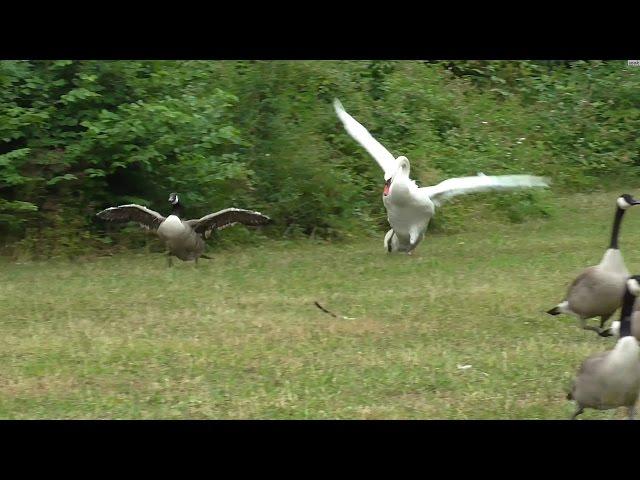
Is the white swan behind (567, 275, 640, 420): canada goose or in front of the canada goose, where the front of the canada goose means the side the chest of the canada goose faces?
behind

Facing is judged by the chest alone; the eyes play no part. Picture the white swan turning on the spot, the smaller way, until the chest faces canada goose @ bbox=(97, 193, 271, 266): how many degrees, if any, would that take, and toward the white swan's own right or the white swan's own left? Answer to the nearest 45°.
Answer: approximately 45° to the white swan's own right

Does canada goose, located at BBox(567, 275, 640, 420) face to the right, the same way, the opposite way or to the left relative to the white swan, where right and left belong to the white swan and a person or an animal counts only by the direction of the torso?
to the left

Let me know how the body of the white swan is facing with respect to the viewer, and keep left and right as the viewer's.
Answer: facing the viewer and to the left of the viewer

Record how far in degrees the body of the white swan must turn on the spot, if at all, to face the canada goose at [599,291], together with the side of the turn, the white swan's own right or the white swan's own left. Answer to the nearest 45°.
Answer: approximately 45° to the white swan's own left

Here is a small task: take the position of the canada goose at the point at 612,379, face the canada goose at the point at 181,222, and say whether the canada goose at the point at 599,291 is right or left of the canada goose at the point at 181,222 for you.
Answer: right

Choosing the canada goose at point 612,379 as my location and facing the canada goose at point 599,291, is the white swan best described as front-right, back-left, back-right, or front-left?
front-left

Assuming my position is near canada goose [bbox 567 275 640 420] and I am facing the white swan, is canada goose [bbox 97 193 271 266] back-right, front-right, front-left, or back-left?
front-left

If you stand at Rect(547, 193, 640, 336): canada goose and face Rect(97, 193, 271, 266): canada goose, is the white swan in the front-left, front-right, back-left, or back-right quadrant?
front-right

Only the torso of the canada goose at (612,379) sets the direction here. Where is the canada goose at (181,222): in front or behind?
behind

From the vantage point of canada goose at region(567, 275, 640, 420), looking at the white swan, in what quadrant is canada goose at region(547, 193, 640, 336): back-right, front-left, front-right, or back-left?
front-right
